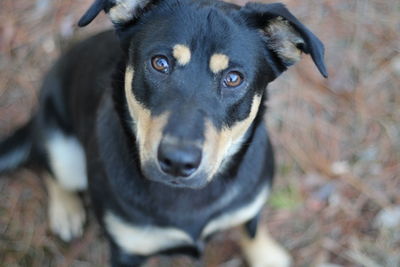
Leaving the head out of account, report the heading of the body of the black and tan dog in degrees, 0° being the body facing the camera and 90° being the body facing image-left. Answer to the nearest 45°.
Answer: approximately 315°
